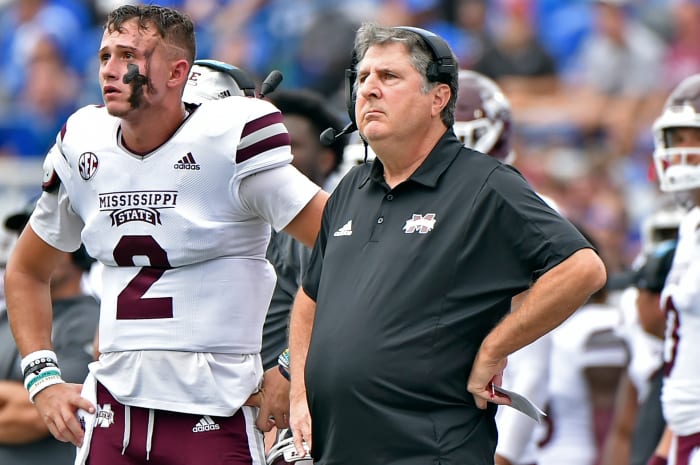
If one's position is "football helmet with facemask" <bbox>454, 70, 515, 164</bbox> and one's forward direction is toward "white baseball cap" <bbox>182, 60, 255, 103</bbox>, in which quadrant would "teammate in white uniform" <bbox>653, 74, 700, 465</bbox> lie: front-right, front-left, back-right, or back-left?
back-left

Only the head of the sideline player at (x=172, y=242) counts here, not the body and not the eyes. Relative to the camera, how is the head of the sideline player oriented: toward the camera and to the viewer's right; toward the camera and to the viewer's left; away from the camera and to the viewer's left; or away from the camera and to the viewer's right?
toward the camera and to the viewer's left

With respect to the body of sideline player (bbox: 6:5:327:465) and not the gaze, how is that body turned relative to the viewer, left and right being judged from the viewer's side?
facing the viewer and to the left of the viewer

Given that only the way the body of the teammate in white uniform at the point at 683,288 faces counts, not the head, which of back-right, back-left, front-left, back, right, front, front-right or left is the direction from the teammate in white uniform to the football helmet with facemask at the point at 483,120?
front-right

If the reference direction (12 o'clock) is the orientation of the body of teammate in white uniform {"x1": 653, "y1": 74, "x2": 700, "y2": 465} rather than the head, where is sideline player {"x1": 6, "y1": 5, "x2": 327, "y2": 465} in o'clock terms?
The sideline player is roughly at 12 o'clock from the teammate in white uniform.

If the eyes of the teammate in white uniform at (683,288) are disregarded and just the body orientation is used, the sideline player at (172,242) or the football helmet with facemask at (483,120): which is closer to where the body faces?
the sideline player

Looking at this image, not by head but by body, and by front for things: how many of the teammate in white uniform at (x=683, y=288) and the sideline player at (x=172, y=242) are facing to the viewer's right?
0

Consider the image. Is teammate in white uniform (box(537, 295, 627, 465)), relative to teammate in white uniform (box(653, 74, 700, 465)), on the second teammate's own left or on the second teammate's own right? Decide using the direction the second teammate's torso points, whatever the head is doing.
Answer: on the second teammate's own right
